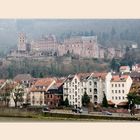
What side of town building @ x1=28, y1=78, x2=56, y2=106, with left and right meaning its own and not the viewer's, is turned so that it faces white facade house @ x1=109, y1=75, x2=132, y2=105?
left

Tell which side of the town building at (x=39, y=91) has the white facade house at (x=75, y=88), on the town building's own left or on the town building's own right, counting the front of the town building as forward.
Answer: on the town building's own left

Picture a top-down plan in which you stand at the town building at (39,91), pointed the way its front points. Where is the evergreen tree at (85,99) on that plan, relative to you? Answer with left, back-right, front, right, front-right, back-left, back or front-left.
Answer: left

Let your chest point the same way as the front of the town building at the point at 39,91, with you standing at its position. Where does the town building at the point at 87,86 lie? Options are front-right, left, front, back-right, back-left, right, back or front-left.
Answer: left

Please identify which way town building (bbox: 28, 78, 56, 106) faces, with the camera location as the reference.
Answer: facing the viewer

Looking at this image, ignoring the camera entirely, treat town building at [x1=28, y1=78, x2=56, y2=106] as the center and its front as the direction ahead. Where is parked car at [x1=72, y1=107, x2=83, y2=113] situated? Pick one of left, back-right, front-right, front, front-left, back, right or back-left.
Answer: left
